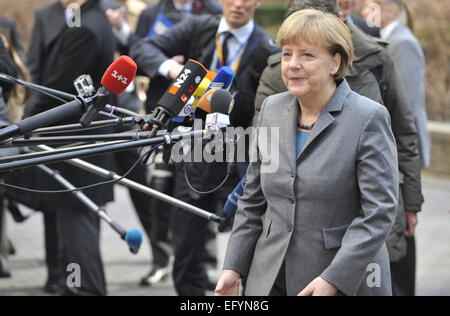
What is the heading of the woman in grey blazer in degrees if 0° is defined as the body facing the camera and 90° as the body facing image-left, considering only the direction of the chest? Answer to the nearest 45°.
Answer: approximately 45°

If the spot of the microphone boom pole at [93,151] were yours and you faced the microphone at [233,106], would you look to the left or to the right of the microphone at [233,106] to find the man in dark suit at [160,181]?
left

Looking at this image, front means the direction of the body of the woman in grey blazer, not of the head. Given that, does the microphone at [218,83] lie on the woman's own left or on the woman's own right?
on the woman's own right

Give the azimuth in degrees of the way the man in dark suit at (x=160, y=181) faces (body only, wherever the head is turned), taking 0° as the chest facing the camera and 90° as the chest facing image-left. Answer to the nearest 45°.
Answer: approximately 45°

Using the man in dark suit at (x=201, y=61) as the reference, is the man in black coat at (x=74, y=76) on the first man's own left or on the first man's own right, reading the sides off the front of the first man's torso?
on the first man's own right
